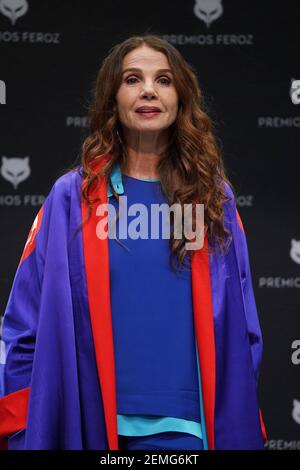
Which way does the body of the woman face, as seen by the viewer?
toward the camera

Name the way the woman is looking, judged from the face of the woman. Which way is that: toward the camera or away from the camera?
toward the camera
